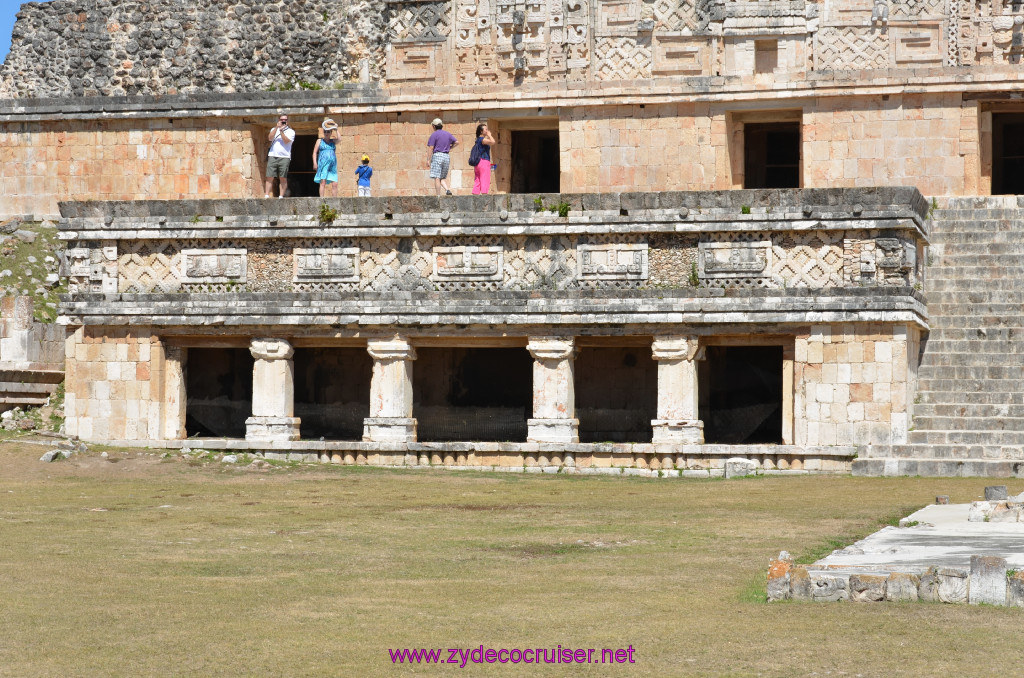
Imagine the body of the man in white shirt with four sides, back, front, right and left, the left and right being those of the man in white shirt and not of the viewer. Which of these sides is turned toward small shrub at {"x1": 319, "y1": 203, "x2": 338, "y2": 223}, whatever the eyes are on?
left

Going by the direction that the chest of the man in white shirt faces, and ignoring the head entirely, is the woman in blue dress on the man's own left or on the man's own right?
on the man's own left

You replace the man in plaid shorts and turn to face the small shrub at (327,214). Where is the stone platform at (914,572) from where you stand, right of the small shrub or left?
left

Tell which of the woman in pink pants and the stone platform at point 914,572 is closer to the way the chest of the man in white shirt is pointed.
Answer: the stone platform

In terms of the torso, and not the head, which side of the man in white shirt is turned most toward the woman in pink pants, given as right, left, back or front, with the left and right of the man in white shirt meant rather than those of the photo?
left

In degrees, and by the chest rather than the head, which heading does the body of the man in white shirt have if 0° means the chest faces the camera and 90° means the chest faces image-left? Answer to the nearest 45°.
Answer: approximately 0°

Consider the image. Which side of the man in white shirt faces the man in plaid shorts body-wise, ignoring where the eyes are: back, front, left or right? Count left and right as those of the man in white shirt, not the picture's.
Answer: left

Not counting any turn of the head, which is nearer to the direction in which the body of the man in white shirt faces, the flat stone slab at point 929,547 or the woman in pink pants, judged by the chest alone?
the flat stone slab

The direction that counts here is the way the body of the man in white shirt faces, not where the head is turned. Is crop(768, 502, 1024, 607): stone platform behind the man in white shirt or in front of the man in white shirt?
in front

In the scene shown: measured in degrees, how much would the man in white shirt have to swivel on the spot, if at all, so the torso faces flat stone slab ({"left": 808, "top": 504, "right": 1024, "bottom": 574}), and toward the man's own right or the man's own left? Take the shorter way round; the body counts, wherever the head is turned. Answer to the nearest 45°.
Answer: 0° — they already face it
